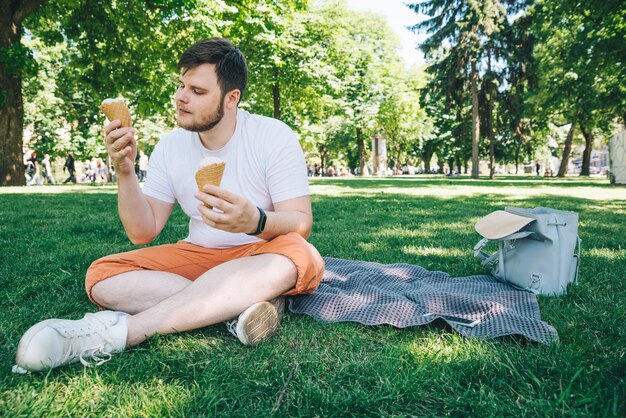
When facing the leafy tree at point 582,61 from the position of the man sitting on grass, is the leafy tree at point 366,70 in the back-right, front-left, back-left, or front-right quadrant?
front-left

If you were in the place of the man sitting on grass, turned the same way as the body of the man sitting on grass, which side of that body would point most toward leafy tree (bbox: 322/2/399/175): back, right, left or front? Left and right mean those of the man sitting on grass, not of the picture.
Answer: back

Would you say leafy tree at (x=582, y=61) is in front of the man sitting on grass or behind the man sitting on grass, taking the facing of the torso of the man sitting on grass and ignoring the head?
behind

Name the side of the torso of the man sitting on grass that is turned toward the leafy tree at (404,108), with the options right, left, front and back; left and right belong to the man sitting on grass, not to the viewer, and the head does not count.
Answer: back

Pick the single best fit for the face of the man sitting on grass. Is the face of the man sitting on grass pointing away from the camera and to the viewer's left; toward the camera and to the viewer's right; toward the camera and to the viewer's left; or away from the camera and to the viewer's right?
toward the camera and to the viewer's left

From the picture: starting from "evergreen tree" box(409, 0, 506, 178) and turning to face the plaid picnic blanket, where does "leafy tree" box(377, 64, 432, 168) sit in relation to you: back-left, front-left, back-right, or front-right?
back-right

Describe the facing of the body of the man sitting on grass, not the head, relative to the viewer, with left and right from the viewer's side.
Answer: facing the viewer and to the left of the viewer
